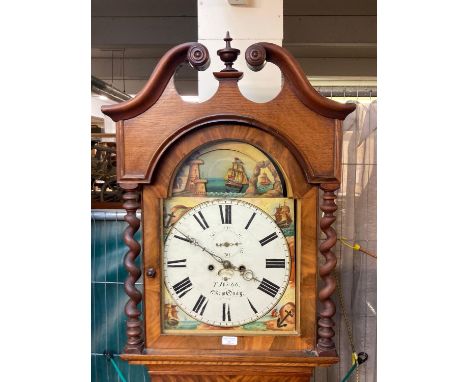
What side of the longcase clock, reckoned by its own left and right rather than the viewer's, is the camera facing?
front
